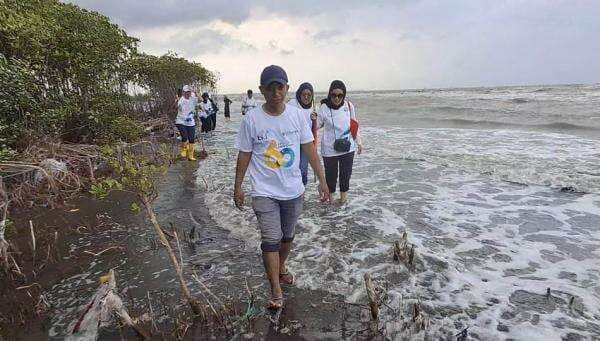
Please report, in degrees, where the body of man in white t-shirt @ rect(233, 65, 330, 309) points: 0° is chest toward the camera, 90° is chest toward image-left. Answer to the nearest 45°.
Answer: approximately 0°

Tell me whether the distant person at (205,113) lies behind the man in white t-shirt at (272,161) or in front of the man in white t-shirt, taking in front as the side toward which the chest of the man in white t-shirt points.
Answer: behind

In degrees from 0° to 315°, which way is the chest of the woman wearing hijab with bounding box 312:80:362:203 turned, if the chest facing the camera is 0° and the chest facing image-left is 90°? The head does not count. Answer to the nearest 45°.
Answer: approximately 0°

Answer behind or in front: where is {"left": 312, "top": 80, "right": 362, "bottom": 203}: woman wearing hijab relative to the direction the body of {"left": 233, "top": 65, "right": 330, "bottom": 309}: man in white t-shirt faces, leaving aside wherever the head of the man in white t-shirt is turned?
behind

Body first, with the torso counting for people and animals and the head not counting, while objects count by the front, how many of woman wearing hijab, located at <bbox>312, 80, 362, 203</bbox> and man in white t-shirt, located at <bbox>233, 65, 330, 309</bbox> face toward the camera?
2

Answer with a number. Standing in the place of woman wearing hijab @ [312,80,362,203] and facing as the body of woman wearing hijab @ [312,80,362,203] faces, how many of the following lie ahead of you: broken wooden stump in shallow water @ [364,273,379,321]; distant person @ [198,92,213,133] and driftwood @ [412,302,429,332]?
2

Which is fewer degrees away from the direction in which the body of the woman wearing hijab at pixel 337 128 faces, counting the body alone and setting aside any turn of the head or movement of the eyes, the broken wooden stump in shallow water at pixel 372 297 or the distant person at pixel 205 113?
the broken wooden stump in shallow water

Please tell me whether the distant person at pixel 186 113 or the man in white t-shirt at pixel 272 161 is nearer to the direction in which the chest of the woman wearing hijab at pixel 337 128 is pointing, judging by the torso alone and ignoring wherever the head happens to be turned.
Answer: the man in white t-shirt

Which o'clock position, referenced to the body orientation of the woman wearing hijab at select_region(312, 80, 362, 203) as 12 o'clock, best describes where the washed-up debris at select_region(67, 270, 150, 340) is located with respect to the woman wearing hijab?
The washed-up debris is roughly at 1 o'clock from the woman wearing hijab.

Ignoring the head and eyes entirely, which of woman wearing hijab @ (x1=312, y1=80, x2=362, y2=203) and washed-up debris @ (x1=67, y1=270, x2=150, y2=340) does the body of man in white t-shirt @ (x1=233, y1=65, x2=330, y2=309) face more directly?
the washed-up debris
